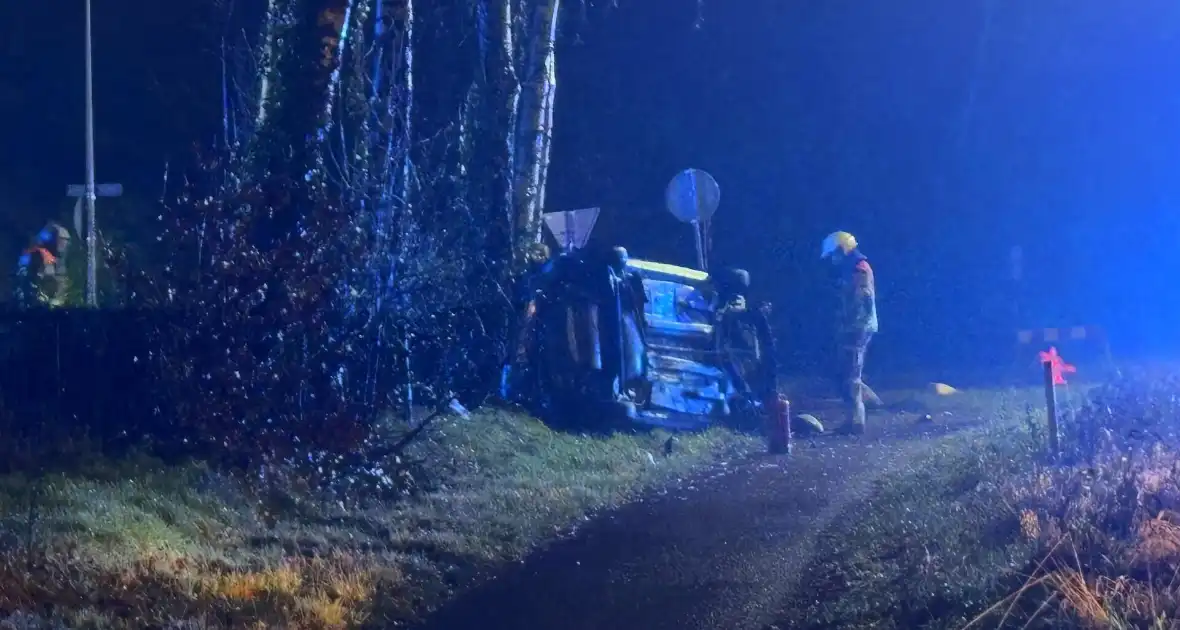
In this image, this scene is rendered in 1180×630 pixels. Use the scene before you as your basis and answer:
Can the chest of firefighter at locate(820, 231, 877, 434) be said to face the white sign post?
yes

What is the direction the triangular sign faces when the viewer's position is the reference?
facing away from the viewer

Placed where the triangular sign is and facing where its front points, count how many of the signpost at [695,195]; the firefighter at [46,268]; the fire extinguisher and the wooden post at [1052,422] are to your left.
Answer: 1

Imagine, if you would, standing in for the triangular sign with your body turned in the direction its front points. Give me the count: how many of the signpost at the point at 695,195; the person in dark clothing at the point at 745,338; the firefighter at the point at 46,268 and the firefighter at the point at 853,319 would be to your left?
1

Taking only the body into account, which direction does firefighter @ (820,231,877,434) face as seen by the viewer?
to the viewer's left

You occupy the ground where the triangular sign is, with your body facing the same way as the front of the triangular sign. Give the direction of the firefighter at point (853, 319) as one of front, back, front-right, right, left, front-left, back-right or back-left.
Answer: right

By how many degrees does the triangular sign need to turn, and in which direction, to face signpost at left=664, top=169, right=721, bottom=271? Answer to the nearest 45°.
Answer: approximately 45° to its right

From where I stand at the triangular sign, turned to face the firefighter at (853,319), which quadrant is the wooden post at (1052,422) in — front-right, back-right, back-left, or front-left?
front-right

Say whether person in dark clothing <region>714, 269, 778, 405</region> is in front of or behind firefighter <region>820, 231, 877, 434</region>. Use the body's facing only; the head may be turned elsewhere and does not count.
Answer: in front

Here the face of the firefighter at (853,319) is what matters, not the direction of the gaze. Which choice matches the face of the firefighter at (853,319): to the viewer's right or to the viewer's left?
to the viewer's left

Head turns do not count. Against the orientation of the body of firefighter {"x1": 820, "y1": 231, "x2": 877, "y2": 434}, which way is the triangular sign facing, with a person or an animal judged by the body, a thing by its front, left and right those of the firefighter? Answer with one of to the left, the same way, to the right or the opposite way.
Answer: to the right

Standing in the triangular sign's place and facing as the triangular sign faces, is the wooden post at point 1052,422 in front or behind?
behind

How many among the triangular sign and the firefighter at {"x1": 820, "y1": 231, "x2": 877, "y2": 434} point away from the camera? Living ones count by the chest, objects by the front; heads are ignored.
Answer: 1

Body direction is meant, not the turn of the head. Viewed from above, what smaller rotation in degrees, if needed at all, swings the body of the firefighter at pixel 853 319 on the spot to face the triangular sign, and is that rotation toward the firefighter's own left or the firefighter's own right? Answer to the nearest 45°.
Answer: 0° — they already face it

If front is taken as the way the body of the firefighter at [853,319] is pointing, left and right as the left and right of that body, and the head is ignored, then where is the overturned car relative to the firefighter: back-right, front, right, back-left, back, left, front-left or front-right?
front-left

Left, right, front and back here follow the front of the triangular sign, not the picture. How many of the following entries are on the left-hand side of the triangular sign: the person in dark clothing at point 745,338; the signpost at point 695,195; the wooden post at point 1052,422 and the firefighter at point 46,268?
1

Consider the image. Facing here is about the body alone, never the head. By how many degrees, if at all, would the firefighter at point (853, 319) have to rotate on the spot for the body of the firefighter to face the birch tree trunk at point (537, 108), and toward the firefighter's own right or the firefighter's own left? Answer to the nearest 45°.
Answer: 0° — they already face it

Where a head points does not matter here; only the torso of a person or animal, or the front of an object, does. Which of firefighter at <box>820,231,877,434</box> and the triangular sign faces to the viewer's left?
the firefighter

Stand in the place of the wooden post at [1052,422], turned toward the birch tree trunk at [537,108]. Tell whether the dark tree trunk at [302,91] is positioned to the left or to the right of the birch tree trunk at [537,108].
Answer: left
